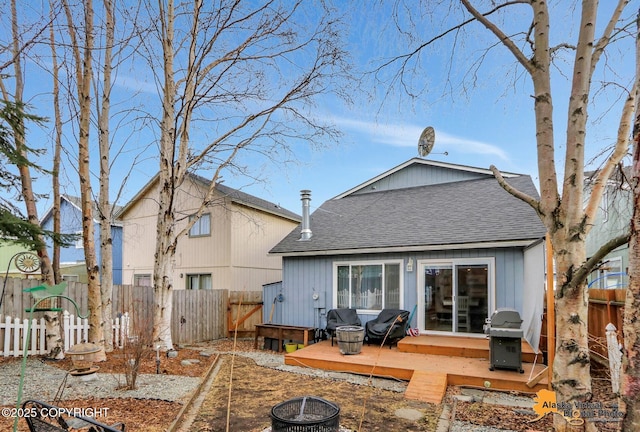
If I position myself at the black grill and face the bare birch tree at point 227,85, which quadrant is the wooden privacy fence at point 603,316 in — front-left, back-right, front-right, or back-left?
back-right

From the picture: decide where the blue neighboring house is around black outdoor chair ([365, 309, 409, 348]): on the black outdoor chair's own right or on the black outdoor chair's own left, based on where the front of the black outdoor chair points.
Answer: on the black outdoor chair's own right

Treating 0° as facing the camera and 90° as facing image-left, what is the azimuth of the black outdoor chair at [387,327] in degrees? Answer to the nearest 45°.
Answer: approximately 45°

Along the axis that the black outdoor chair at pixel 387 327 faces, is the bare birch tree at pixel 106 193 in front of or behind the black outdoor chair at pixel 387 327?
in front
